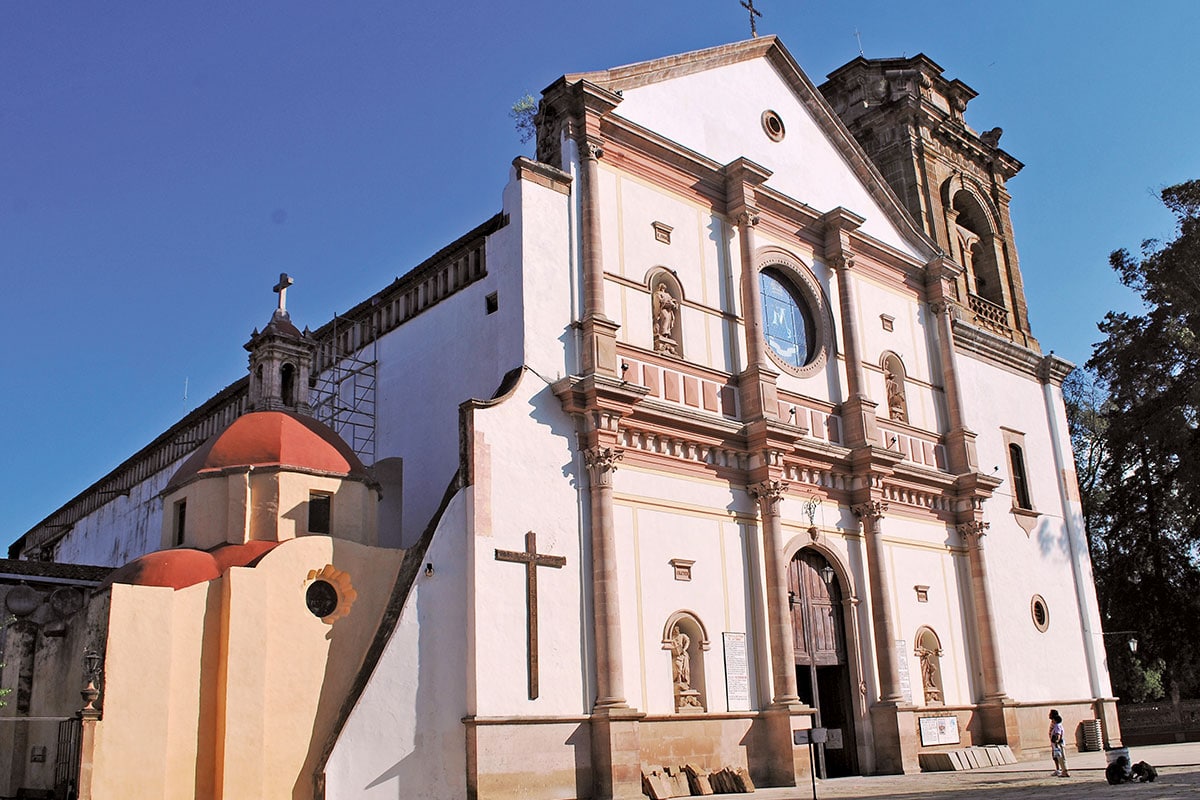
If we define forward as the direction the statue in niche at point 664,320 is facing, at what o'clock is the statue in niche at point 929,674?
the statue in niche at point 929,674 is roughly at 9 o'clock from the statue in niche at point 664,320.

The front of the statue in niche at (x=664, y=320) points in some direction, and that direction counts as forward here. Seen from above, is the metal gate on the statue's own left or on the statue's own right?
on the statue's own right

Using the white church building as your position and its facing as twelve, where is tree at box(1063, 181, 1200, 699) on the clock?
The tree is roughly at 9 o'clock from the white church building.

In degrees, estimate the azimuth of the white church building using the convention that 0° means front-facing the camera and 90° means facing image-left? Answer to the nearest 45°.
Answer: approximately 315°

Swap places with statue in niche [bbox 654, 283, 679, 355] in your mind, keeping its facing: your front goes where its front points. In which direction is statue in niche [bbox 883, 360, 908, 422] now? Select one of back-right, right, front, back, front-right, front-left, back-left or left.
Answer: left

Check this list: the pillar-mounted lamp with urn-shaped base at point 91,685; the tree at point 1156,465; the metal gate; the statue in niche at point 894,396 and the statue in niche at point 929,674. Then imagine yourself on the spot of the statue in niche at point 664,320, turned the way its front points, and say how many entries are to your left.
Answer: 3

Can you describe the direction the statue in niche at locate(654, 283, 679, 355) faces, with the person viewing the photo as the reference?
facing the viewer and to the right of the viewer

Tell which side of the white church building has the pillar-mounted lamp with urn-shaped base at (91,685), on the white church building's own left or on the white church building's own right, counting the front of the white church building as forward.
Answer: on the white church building's own right

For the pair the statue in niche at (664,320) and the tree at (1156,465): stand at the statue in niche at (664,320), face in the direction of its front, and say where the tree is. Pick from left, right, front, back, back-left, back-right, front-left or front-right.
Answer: left
